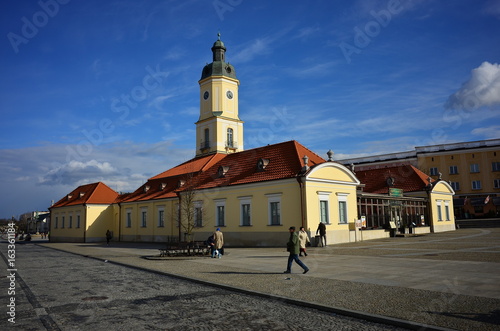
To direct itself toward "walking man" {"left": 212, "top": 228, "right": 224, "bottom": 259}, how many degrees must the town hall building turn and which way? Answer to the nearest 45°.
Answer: approximately 45° to its right

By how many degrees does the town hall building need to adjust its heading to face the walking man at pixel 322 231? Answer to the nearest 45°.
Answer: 0° — it already faces them

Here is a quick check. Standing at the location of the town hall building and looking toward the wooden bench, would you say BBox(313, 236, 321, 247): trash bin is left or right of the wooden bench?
left
